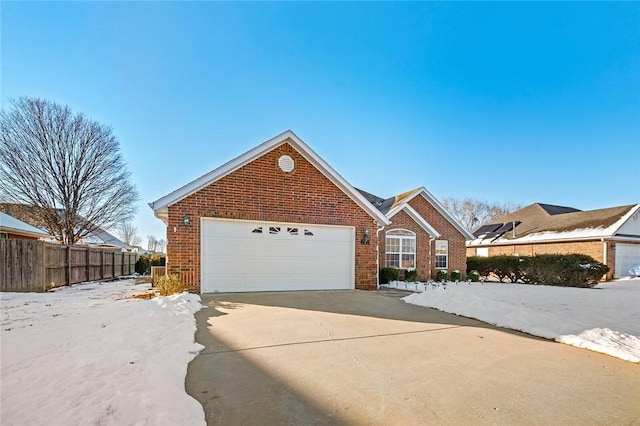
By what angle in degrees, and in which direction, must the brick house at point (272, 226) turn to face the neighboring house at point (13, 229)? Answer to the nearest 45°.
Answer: approximately 135° to its right

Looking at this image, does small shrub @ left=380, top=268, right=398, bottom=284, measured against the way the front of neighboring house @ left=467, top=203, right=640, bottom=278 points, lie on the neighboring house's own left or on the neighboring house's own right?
on the neighboring house's own right

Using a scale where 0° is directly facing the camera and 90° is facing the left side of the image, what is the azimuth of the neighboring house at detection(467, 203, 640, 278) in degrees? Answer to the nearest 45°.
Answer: approximately 315°

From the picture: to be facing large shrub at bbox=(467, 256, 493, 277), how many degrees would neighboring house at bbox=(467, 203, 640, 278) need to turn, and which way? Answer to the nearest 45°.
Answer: approximately 90° to its right

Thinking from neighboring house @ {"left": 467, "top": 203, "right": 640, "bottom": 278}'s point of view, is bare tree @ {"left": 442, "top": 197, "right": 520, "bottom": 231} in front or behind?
behind

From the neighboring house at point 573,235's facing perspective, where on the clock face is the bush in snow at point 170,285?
The bush in snow is roughly at 2 o'clock from the neighboring house.

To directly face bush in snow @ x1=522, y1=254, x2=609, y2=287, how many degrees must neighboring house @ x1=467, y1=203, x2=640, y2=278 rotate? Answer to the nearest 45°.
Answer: approximately 45° to its right

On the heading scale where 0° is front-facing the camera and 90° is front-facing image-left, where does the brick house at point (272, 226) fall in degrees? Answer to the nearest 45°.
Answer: approximately 0°
